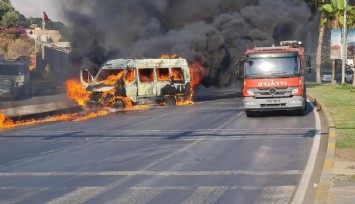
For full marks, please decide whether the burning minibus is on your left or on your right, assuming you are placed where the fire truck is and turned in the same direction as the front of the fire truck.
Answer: on your right

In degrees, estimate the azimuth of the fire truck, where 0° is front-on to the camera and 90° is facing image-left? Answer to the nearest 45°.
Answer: approximately 0°

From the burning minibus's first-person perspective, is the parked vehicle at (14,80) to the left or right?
on its right

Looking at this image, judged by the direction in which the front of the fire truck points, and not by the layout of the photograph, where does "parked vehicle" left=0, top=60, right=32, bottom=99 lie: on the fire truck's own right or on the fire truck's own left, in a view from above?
on the fire truck's own right
